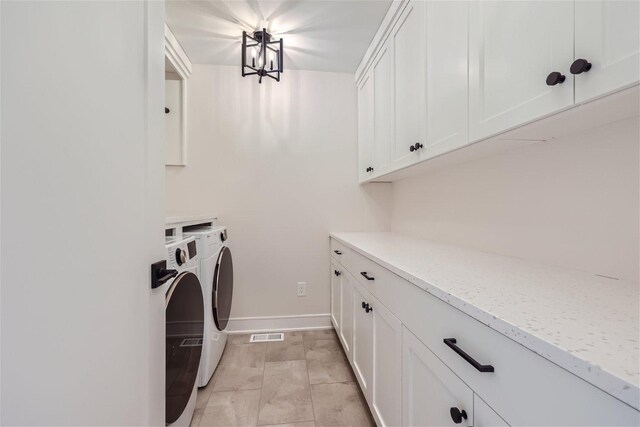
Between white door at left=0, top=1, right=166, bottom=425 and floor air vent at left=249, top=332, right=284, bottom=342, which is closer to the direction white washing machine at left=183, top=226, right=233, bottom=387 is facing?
the floor air vent

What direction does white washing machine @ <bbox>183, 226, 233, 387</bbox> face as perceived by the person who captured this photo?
facing to the right of the viewer

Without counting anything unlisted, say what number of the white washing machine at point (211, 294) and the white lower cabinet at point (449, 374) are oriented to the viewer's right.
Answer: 1

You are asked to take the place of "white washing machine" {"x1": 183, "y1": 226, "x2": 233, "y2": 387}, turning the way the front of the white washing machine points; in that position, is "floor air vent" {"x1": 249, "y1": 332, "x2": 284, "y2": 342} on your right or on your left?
on your left

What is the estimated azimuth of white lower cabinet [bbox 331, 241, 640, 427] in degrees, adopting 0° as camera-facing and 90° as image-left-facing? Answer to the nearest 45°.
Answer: approximately 45°

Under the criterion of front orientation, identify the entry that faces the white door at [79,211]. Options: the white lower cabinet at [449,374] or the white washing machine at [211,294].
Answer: the white lower cabinet

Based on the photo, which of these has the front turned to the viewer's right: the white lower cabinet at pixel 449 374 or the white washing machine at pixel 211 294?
the white washing machine

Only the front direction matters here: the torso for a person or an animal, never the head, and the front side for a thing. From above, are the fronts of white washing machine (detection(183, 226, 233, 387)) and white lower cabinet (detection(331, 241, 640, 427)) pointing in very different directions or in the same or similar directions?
very different directions

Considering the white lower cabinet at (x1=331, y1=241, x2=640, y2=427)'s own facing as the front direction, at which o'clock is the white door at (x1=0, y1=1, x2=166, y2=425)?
The white door is roughly at 12 o'clock from the white lower cabinet.

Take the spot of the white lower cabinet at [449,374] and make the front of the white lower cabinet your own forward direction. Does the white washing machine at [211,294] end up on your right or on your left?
on your right
